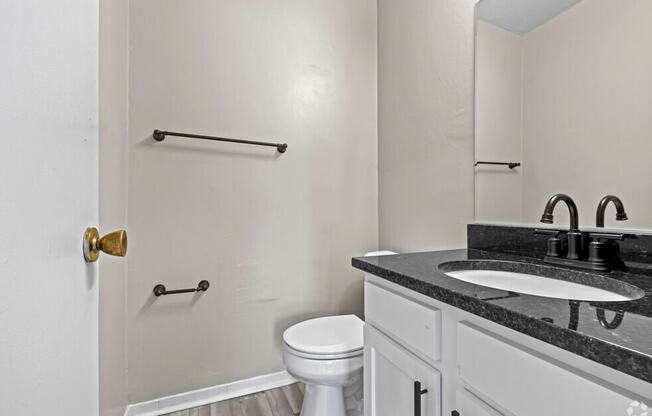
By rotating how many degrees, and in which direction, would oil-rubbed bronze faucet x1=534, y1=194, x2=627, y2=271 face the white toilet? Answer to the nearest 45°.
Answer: approximately 45° to its right

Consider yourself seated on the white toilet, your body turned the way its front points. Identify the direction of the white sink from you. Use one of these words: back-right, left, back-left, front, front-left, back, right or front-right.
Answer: left

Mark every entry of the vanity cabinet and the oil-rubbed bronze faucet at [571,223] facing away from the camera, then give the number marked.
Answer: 0

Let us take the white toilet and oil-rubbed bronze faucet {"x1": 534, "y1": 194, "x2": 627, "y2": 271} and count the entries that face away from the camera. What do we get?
0

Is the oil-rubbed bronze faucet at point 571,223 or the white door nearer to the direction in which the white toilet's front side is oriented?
the white door

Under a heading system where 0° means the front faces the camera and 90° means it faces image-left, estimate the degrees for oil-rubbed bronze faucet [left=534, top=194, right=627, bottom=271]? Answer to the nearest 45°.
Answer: approximately 45°

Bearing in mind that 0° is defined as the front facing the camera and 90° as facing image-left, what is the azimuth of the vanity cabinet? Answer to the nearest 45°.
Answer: approximately 45°

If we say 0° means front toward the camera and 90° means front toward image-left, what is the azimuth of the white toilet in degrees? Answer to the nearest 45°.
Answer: approximately 45°

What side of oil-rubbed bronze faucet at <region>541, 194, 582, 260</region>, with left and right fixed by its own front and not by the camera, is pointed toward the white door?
front
